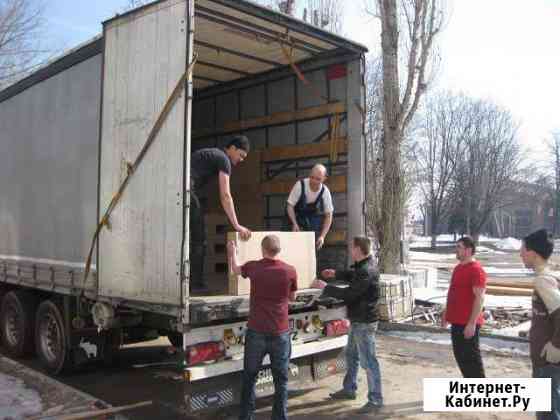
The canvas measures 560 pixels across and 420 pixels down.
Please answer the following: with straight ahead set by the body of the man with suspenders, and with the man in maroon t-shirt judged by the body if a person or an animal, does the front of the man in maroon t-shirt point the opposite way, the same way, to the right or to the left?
the opposite way

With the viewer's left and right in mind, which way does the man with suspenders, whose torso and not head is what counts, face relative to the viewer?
facing the viewer

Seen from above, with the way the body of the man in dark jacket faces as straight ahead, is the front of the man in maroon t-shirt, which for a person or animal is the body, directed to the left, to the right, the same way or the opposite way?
to the right

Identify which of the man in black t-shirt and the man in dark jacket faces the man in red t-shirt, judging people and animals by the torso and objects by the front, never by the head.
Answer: the man in black t-shirt

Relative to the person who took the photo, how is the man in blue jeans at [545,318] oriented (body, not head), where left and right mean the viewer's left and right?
facing to the left of the viewer

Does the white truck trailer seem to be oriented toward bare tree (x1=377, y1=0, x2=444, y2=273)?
no

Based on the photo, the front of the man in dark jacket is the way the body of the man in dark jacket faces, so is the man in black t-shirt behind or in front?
in front

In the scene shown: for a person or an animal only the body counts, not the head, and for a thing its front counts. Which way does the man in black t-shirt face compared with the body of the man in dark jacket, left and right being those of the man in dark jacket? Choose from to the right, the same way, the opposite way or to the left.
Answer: the opposite way

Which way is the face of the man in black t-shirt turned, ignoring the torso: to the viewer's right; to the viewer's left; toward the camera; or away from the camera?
to the viewer's right

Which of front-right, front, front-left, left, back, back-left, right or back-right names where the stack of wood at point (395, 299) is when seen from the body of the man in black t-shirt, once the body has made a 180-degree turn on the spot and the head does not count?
back-right

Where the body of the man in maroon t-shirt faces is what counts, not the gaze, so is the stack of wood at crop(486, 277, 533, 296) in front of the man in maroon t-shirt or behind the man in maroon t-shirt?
in front

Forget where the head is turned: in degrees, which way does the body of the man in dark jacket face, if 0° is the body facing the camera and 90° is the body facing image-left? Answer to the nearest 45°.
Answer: approximately 90°

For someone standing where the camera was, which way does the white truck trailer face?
facing away from the viewer and to the left of the viewer

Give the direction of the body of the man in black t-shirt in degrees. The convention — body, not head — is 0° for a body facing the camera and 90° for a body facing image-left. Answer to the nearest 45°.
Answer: approximately 270°

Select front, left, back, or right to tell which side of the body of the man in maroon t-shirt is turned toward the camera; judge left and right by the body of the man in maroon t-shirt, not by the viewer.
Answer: back

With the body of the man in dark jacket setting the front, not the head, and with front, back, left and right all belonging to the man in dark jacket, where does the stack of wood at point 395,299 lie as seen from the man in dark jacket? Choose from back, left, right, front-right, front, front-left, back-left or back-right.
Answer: right

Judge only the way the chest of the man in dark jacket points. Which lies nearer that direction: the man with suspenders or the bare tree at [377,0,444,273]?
the man with suspenders
